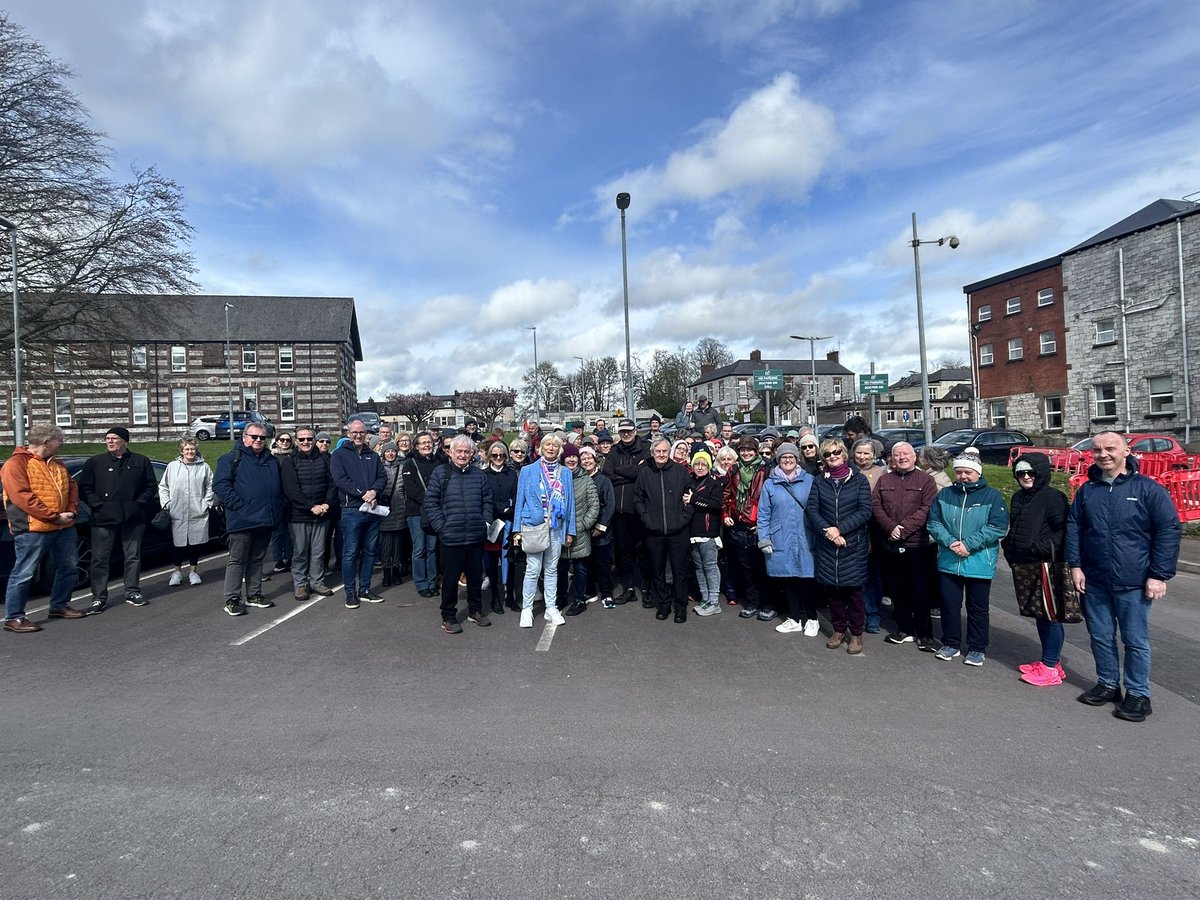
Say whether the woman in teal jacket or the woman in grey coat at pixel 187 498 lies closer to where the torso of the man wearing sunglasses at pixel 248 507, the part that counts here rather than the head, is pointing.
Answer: the woman in teal jacket

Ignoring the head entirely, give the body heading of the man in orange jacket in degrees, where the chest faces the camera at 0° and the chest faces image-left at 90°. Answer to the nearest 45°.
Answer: approximately 315°

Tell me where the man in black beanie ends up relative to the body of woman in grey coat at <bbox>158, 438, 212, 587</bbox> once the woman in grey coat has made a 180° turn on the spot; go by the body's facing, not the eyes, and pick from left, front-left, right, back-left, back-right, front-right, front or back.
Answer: back-left

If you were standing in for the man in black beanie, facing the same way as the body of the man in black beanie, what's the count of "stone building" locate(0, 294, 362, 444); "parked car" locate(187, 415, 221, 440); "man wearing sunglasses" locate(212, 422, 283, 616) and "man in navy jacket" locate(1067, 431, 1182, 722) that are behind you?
2

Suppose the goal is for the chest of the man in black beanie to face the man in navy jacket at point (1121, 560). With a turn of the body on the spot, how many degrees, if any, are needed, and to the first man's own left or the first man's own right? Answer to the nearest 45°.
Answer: approximately 45° to the first man's own left

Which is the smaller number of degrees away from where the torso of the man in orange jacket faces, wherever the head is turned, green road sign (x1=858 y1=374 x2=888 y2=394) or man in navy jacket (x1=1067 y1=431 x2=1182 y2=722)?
the man in navy jacket

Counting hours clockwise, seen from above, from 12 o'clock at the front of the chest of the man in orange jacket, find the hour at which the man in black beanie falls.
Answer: The man in black beanie is roughly at 9 o'clock from the man in orange jacket.

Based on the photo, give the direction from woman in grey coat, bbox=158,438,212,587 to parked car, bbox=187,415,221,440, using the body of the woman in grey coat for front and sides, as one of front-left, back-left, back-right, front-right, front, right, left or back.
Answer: back

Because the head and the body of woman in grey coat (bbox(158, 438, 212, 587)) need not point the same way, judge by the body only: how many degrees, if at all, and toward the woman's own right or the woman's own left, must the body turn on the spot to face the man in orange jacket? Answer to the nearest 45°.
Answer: approximately 45° to the woman's own right
